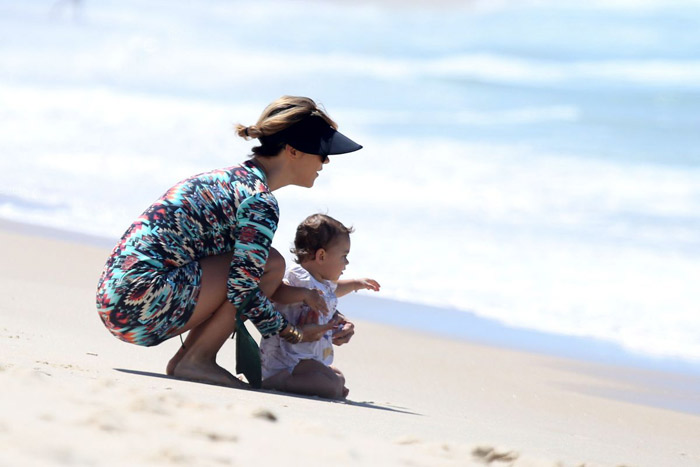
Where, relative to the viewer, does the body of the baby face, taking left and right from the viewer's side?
facing to the right of the viewer

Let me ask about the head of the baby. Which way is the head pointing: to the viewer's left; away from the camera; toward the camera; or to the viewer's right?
to the viewer's right
